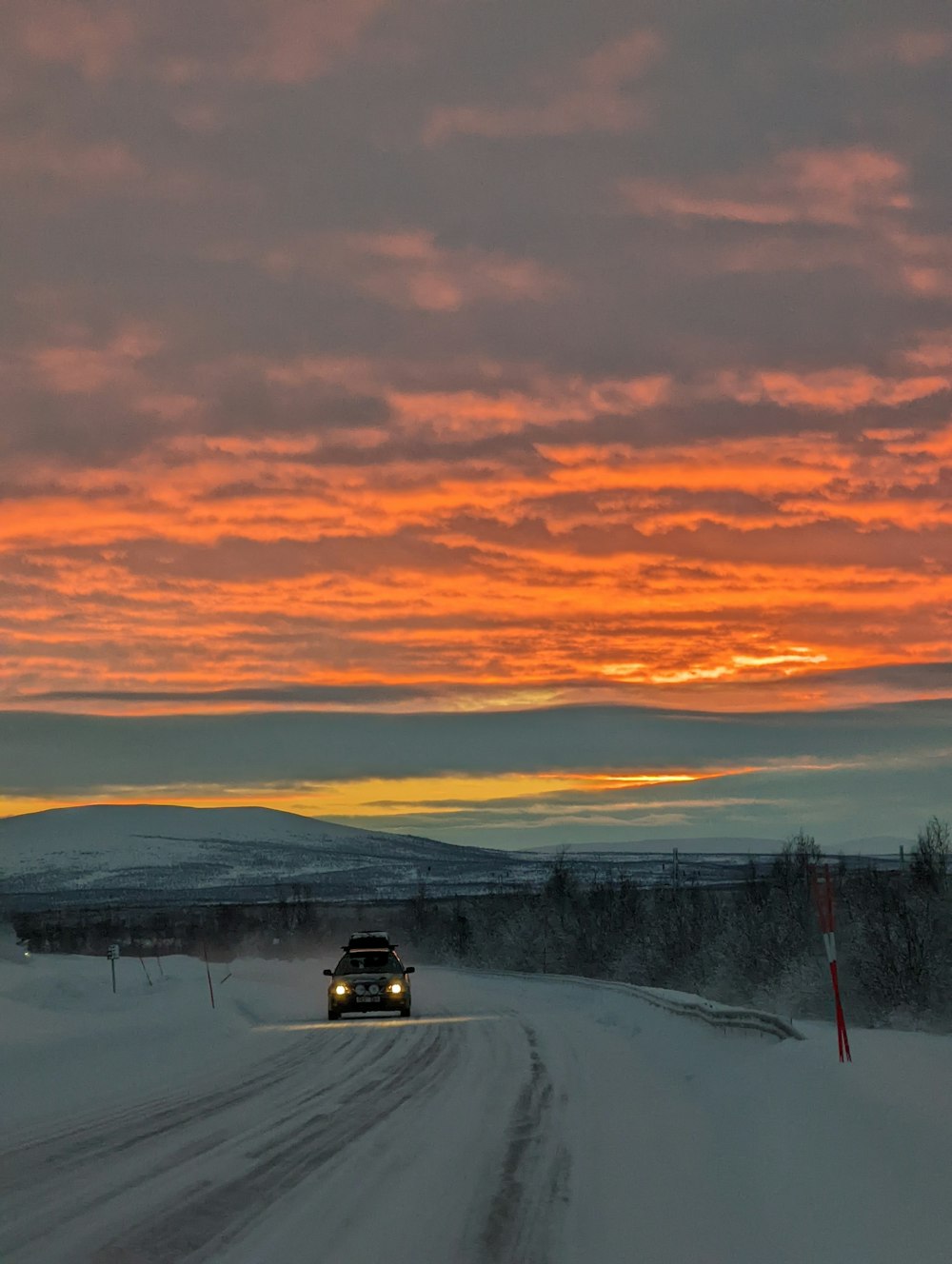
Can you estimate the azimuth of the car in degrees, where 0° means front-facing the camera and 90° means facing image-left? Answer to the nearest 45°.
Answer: approximately 0°
